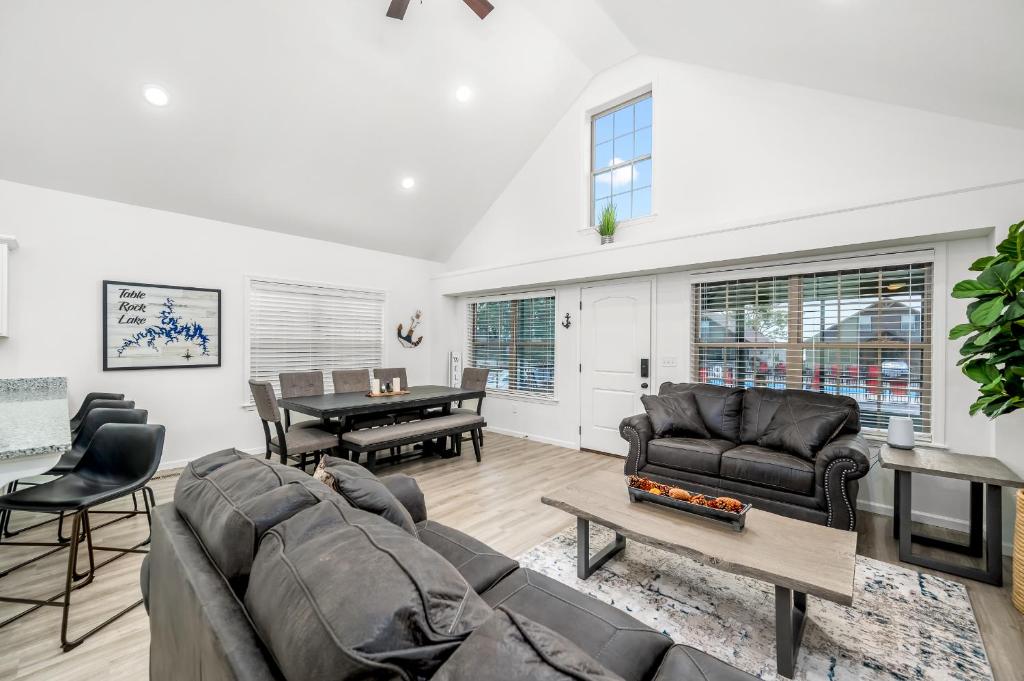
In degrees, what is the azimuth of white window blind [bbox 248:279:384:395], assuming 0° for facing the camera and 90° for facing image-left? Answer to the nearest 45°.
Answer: approximately 315°

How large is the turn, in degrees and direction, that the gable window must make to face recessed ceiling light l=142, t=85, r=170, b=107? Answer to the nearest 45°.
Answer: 0° — it already faces it

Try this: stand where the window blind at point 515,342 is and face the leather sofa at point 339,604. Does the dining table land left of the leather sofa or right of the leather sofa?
right

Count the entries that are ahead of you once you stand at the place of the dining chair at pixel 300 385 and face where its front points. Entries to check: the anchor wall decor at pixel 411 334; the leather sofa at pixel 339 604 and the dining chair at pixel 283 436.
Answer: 2

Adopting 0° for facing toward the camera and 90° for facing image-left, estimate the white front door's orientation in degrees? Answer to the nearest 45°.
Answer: approximately 45°

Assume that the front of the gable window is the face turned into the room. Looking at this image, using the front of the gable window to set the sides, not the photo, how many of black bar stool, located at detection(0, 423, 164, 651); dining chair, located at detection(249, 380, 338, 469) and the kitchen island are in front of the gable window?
3

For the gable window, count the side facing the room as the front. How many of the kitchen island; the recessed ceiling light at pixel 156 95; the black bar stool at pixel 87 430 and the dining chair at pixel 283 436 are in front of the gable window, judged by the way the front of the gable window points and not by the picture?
4

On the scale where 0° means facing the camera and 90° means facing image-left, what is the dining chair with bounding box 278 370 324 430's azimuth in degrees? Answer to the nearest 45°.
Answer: approximately 0°

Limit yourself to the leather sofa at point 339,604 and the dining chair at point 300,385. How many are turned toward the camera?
1

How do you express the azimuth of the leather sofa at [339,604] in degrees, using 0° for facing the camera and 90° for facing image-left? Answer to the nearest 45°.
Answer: approximately 225°

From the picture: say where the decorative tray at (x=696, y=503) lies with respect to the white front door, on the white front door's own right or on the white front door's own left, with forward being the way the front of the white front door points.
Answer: on the white front door's own left

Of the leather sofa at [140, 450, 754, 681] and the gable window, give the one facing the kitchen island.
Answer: the gable window

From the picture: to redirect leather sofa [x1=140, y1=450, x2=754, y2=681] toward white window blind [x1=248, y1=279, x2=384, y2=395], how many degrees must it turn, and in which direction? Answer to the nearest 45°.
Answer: approximately 45° to its left

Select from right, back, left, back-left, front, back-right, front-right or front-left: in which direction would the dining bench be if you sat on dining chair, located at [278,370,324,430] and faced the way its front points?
front-left

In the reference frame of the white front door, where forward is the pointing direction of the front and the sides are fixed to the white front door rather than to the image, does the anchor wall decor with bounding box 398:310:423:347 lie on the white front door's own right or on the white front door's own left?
on the white front door's own right
